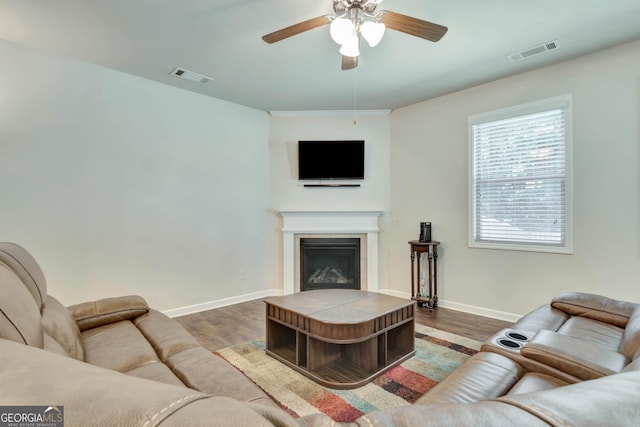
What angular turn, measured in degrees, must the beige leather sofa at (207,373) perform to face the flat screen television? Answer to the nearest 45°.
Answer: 0° — it already faces it

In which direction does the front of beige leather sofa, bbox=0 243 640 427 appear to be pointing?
away from the camera

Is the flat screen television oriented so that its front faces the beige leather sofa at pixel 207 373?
yes

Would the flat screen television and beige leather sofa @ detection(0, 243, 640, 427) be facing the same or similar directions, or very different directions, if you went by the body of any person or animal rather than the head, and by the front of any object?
very different directions

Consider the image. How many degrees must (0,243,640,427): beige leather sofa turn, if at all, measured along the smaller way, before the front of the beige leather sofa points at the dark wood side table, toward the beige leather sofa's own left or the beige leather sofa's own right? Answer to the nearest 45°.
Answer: approximately 45° to the beige leather sofa's own right

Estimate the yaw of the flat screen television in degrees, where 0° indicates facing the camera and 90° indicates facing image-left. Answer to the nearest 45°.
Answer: approximately 0°

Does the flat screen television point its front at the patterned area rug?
yes

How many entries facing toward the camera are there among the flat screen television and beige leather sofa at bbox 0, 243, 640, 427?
1

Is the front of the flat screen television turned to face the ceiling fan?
yes
